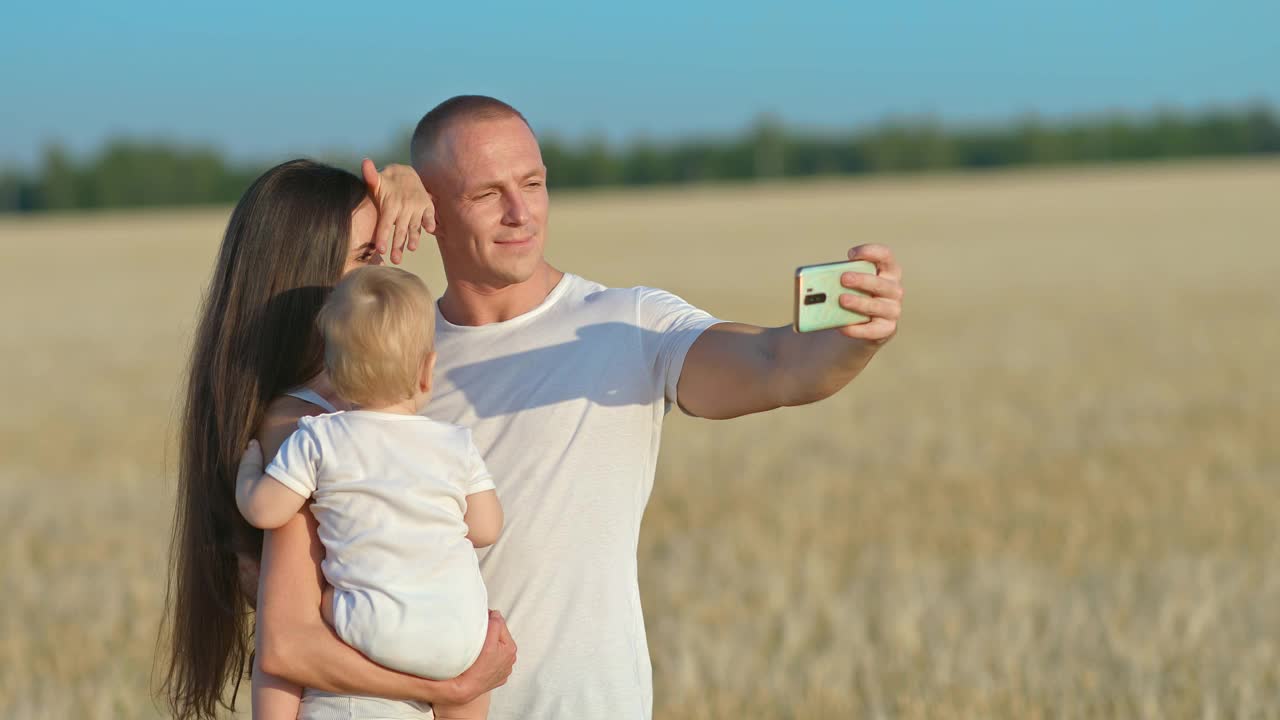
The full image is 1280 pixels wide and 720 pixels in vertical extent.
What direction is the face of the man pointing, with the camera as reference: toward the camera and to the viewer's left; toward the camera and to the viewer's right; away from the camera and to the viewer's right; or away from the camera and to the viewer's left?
toward the camera and to the viewer's right

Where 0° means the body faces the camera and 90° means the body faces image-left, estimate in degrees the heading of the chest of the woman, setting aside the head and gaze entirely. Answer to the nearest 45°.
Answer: approximately 270°

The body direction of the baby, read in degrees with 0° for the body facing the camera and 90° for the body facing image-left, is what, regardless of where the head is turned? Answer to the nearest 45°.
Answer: approximately 180°

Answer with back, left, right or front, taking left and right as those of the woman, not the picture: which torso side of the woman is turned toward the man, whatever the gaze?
front
